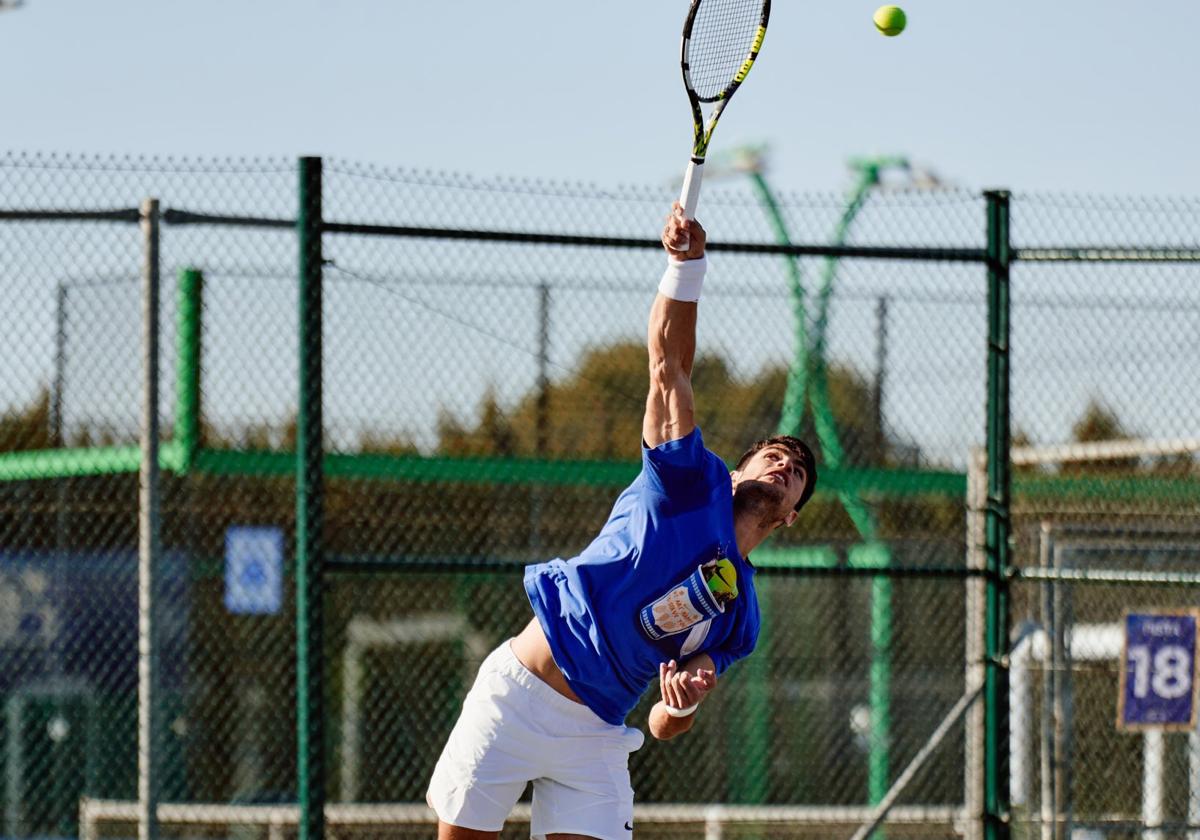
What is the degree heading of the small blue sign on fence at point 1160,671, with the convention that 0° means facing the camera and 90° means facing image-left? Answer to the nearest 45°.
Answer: approximately 0°

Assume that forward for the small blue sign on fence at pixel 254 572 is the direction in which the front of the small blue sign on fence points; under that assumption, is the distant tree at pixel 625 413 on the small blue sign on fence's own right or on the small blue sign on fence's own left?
on the small blue sign on fence's own left

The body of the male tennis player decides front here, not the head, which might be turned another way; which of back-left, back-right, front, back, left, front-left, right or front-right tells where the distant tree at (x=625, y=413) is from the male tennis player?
back-left

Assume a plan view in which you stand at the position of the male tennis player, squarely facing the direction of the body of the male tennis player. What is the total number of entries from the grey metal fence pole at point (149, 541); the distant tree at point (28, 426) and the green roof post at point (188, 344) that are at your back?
3

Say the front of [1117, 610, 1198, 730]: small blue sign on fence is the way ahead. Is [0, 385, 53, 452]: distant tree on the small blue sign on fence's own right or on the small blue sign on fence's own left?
on the small blue sign on fence's own right

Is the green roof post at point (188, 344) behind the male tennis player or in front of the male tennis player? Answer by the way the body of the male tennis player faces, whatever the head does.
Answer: behind

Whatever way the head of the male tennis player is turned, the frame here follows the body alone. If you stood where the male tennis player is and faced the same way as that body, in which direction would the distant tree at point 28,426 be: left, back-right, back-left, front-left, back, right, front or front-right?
back

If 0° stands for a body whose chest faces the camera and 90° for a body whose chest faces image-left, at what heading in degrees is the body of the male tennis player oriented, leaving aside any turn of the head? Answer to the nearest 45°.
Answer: approximately 315°

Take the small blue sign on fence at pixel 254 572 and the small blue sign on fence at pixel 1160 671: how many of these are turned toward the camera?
2
